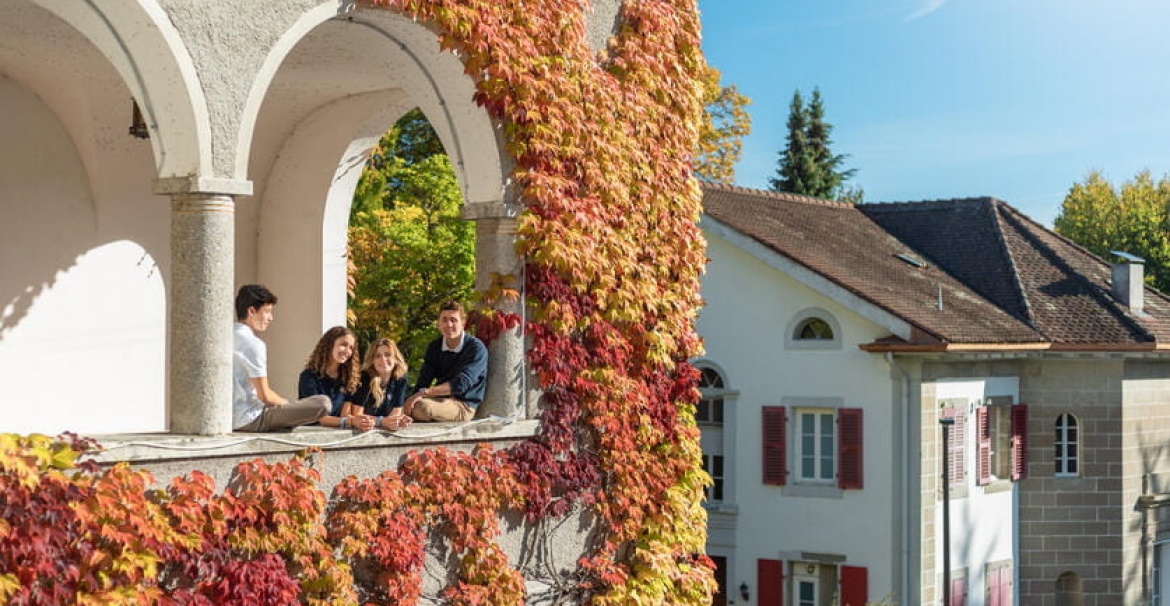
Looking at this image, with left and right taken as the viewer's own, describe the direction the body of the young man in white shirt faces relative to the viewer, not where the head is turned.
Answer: facing to the right of the viewer

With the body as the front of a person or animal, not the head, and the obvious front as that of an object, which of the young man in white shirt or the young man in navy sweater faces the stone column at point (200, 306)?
the young man in navy sweater

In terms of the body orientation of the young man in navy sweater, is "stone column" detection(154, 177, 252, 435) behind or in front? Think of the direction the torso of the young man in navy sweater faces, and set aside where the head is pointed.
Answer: in front

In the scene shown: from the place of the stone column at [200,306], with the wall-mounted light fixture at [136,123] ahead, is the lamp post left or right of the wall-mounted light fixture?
right

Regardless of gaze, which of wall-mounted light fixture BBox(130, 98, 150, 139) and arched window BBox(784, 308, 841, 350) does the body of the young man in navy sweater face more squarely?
the wall-mounted light fixture

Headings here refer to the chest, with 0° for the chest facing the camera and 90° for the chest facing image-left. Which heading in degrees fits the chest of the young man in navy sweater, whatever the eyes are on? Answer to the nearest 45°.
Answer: approximately 45°

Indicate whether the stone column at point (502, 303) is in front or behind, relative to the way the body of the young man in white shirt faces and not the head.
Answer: in front

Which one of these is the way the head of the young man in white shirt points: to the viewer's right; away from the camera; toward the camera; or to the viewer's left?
to the viewer's right

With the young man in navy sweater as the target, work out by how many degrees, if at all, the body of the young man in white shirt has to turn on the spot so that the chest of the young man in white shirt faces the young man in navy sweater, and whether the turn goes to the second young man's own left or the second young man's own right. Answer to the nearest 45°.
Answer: approximately 45° to the second young man's own left

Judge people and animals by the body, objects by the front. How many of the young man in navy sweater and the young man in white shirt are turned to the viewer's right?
1

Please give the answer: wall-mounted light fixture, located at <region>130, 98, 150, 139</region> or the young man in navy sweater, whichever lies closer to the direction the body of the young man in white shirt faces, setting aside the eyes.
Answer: the young man in navy sweater

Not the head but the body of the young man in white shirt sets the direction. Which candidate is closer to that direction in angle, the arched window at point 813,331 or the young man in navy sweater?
the young man in navy sweater
